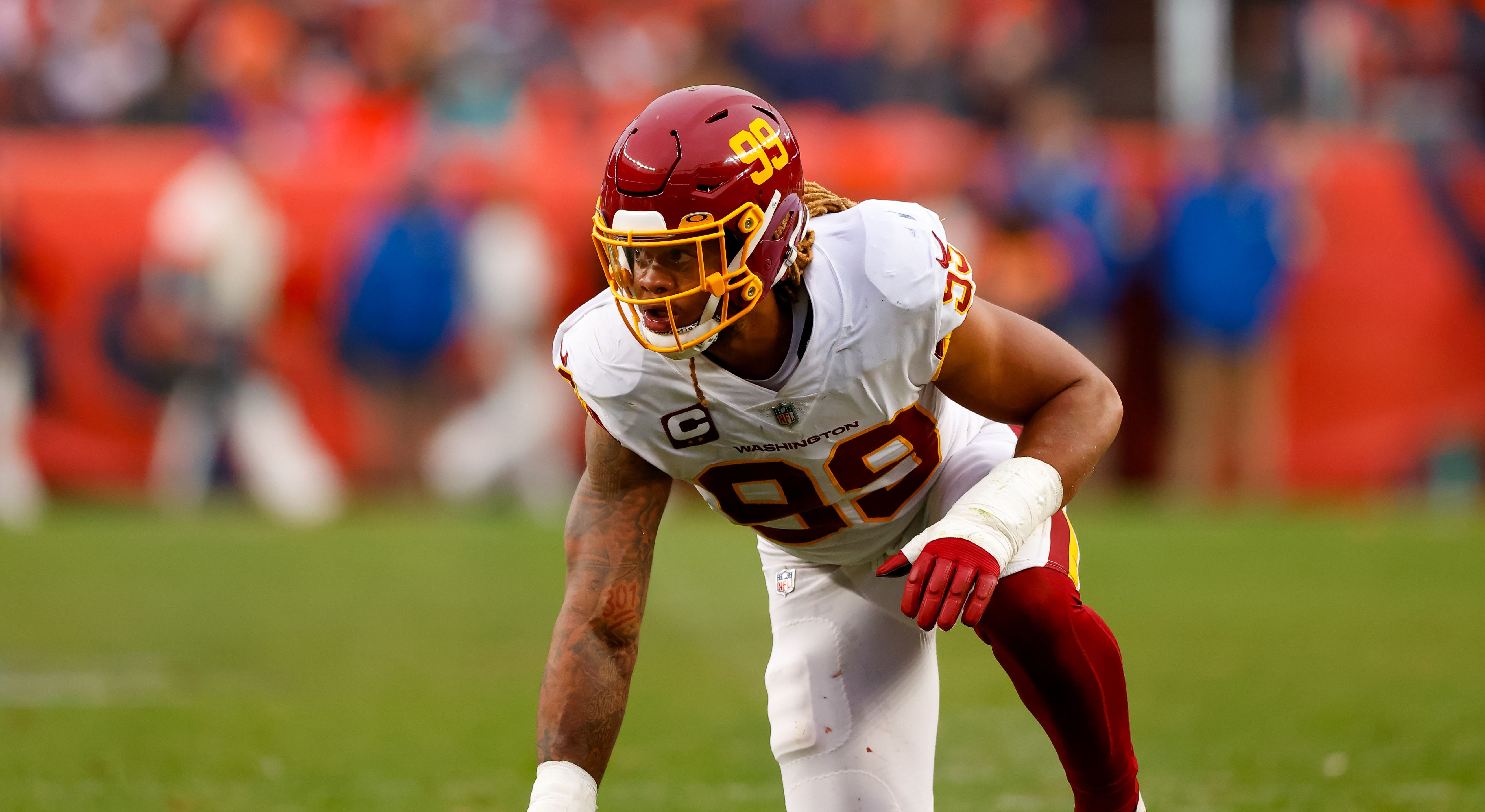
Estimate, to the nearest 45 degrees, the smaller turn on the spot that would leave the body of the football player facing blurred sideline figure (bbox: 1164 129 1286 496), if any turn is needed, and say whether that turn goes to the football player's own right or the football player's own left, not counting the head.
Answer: approximately 135° to the football player's own right

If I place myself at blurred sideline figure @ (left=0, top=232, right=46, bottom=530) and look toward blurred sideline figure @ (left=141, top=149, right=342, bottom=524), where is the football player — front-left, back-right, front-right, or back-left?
front-right

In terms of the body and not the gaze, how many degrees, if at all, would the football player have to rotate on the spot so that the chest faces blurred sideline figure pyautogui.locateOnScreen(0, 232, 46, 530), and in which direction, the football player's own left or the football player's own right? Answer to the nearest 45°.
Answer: approximately 90° to the football player's own right

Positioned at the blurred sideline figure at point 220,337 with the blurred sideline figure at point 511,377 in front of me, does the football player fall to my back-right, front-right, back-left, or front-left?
front-right

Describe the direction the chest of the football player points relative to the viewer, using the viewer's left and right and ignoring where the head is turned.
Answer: facing the viewer and to the left of the viewer

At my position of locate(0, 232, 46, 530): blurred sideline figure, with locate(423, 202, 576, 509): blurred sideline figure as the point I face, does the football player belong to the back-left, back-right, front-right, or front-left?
front-right

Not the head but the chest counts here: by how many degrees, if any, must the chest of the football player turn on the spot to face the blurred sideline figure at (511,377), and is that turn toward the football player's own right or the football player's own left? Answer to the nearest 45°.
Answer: approximately 135° to the football player's own right

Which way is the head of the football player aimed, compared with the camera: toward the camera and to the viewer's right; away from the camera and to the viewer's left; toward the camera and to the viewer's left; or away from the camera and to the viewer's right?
toward the camera and to the viewer's left

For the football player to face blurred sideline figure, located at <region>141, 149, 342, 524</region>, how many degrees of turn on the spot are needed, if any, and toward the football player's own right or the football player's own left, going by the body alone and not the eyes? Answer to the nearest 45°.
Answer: approximately 90° to the football player's own right
